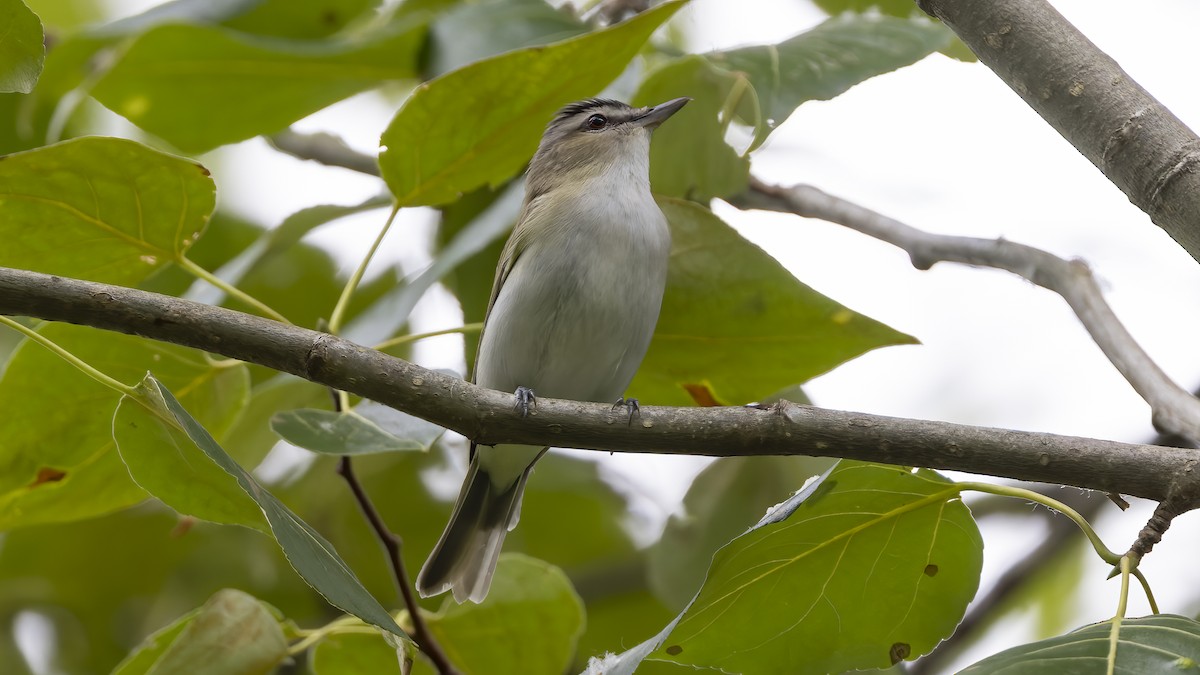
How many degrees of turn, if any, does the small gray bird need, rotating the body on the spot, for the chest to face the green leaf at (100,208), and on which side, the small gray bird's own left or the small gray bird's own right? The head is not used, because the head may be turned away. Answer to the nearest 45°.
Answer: approximately 90° to the small gray bird's own right

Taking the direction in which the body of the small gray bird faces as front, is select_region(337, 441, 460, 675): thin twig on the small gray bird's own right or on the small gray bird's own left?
on the small gray bird's own right

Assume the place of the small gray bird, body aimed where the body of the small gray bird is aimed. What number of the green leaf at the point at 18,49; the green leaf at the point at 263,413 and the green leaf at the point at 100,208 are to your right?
3

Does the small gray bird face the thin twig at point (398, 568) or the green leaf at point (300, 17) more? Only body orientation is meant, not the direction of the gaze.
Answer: the thin twig

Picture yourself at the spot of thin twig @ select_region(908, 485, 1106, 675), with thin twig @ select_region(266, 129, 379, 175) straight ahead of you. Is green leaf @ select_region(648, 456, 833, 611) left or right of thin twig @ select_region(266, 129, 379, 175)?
left

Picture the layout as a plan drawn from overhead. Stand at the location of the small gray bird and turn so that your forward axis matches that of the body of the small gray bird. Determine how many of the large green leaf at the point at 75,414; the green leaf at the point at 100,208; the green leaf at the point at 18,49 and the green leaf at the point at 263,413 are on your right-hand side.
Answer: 4

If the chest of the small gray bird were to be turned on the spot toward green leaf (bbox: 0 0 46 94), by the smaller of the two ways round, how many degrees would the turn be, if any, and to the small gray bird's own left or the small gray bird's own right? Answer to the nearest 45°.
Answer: approximately 90° to the small gray bird's own right

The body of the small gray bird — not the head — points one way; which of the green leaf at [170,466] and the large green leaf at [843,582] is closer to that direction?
the large green leaf

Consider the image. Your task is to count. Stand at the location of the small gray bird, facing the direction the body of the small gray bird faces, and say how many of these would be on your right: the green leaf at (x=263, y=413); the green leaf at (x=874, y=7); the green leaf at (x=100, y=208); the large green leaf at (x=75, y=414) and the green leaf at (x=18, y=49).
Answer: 4

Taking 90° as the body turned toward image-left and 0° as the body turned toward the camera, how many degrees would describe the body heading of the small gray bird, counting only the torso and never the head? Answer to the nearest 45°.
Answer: approximately 315°

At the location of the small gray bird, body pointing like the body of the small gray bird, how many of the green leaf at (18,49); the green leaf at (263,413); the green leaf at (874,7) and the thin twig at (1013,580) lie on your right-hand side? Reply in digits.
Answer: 2
